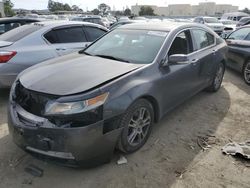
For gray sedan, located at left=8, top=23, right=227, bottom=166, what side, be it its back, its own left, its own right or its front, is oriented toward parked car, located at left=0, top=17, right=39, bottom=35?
right

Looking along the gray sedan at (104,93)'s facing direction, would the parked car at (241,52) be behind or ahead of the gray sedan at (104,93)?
behind

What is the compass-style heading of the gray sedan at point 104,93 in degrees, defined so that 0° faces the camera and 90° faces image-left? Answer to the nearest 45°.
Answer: approximately 45°

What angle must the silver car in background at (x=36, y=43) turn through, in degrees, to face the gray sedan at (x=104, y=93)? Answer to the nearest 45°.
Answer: approximately 135° to its right

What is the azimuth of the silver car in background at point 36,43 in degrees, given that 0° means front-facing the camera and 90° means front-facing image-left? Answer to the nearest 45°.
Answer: approximately 225°

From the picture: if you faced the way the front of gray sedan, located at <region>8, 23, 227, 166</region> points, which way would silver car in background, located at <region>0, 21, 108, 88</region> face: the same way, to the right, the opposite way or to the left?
the opposite way

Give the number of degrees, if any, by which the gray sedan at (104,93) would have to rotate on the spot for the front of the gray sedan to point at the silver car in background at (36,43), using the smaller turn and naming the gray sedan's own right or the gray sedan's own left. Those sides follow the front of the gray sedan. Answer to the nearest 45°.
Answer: approximately 90° to the gray sedan's own right
